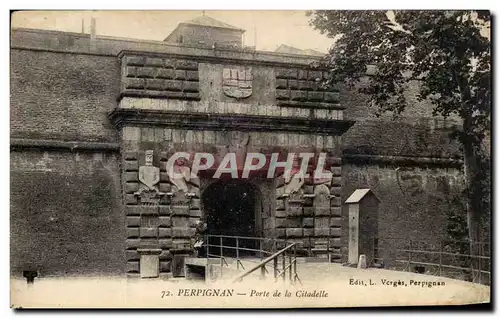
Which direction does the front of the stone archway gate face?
toward the camera

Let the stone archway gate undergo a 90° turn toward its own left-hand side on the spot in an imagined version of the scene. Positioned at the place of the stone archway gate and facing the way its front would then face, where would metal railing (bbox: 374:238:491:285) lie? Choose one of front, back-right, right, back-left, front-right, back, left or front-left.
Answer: front
